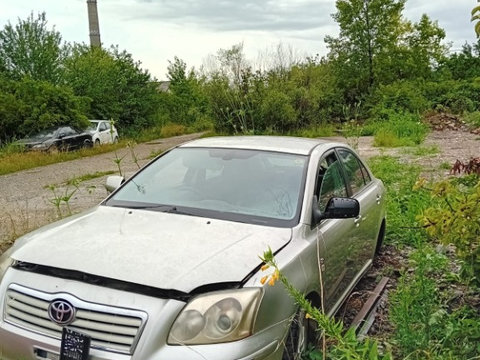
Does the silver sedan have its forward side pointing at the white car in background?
no

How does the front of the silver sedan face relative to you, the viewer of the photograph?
facing the viewer and to the left of the viewer

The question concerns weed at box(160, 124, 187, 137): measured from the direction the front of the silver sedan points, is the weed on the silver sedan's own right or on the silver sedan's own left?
on the silver sedan's own right

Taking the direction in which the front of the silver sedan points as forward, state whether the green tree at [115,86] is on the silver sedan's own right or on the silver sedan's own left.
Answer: on the silver sedan's own right

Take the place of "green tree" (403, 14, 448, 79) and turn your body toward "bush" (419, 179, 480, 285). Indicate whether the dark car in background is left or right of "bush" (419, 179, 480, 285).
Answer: right

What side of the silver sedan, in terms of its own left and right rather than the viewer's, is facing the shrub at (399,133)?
back

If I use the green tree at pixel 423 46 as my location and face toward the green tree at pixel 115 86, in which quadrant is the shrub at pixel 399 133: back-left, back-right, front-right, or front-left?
front-left

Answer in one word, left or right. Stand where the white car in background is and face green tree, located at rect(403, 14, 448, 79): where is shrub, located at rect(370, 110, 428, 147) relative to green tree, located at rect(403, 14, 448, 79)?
right

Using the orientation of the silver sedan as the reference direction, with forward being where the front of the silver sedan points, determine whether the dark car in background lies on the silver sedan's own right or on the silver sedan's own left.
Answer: on the silver sedan's own right

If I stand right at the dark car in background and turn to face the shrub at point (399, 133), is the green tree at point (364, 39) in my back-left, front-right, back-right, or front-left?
front-left

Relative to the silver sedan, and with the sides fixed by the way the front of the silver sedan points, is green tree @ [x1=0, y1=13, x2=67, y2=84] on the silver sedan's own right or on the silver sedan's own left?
on the silver sedan's own right

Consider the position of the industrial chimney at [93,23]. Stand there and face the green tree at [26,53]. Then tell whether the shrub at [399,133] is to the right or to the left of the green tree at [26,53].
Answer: left

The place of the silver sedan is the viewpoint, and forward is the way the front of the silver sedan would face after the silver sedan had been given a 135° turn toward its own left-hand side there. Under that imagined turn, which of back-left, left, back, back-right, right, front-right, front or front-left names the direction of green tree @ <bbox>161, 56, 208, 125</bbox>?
left

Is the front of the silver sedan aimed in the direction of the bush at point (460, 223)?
no

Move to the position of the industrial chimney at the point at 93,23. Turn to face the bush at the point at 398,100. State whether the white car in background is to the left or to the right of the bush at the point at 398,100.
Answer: right
